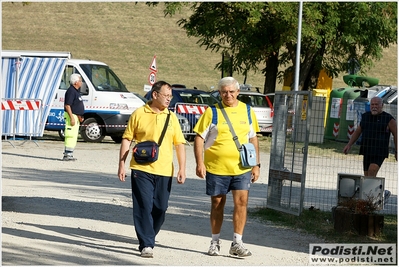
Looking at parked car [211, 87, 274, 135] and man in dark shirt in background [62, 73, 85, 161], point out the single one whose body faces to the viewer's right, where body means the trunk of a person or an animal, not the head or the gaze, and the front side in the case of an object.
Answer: the man in dark shirt in background

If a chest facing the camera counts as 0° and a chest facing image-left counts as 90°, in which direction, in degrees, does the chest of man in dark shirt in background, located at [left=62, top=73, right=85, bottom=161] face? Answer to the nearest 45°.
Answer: approximately 270°

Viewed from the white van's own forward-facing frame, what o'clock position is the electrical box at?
The electrical box is roughly at 1 o'clock from the white van.

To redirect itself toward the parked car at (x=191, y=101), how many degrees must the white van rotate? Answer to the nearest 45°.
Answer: approximately 90° to its left
